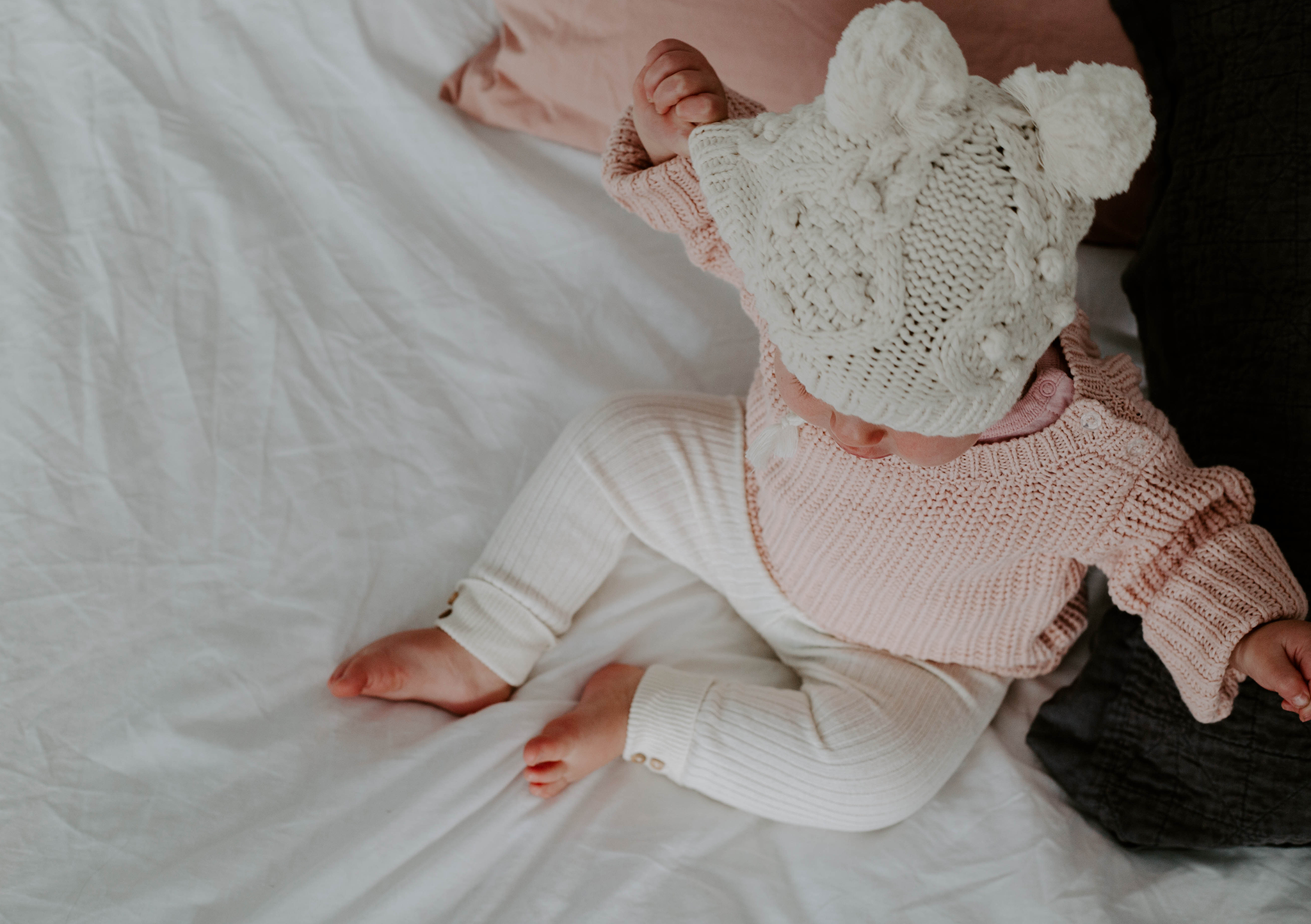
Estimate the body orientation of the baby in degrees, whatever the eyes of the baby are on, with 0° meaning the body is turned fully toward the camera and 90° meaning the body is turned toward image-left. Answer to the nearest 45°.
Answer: approximately 45°
